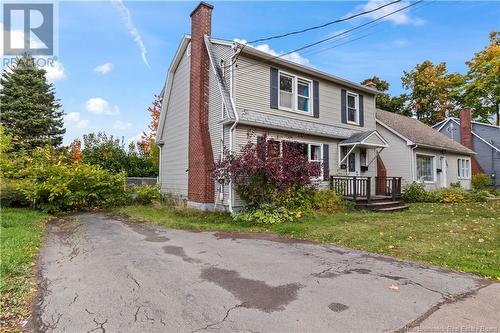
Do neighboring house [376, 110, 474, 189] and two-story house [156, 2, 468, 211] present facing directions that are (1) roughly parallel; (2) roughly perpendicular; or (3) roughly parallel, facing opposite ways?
roughly parallel

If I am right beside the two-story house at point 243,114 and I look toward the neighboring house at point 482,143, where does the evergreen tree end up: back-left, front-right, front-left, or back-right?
back-left

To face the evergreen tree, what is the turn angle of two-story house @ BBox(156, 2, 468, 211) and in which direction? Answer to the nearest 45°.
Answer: approximately 180°

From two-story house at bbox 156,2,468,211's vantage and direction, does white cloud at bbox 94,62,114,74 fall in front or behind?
behind

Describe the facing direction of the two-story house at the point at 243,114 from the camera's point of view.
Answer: facing the viewer and to the right of the viewer

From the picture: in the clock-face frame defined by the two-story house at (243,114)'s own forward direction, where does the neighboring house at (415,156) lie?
The neighboring house is roughly at 9 o'clock from the two-story house.

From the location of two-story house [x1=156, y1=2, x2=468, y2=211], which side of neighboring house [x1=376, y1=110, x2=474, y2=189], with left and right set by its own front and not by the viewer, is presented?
right

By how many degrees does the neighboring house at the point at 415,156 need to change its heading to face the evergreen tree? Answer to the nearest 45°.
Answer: approximately 135° to its right

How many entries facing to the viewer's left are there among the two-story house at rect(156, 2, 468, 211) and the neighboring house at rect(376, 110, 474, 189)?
0

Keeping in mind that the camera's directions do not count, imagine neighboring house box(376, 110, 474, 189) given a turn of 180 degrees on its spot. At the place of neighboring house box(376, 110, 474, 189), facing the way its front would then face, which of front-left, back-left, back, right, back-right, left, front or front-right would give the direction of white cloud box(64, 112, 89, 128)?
front-left

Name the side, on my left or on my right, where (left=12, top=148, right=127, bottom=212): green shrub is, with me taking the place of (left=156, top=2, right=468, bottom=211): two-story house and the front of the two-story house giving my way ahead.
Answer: on my right

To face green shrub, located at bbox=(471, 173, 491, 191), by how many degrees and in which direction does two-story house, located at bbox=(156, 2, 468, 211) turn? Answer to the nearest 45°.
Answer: approximately 90° to its left

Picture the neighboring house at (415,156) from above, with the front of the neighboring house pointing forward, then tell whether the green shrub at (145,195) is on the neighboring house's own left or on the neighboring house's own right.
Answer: on the neighboring house's own right
